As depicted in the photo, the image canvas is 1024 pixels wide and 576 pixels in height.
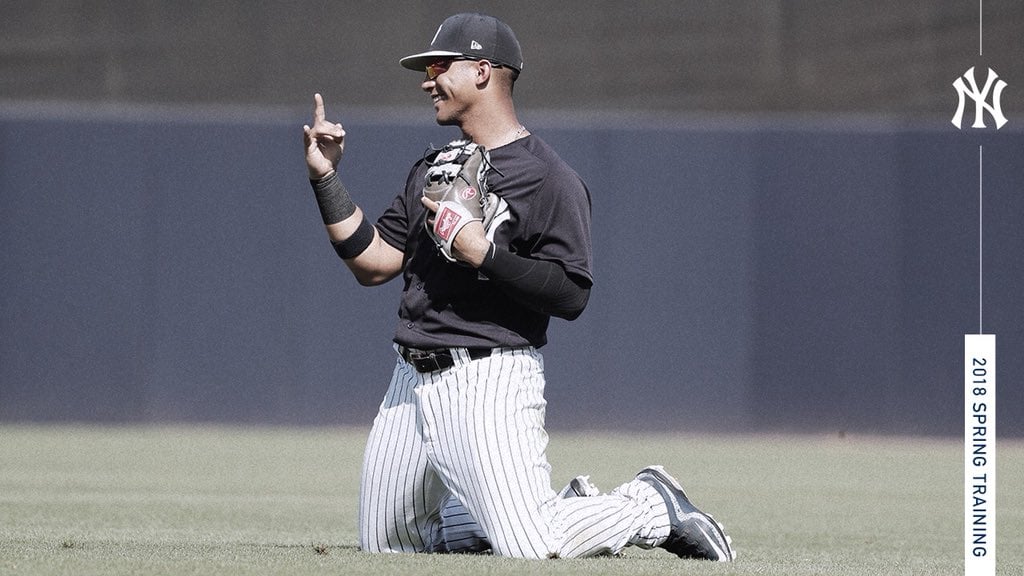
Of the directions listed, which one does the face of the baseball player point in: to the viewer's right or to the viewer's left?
to the viewer's left

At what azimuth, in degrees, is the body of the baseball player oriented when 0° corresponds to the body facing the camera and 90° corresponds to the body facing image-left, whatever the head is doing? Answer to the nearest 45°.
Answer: approximately 45°
